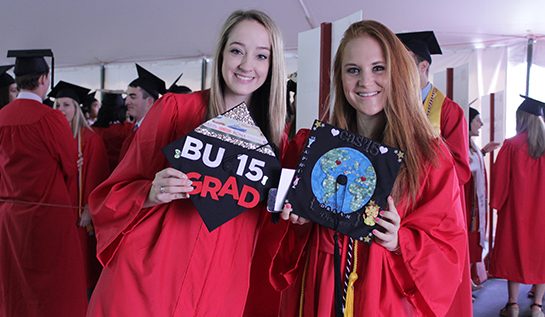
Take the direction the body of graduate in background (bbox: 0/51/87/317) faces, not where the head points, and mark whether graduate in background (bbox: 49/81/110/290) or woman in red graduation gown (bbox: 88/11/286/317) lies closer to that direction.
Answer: the graduate in background

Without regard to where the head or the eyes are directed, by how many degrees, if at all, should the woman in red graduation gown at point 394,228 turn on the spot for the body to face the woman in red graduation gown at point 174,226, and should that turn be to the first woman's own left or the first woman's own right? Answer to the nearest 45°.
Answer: approximately 45° to the first woman's own right

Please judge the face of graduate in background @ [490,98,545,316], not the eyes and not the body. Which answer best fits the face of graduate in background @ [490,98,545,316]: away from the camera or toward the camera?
away from the camera

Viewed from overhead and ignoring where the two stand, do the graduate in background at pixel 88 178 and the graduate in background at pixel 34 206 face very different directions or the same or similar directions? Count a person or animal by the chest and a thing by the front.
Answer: very different directions

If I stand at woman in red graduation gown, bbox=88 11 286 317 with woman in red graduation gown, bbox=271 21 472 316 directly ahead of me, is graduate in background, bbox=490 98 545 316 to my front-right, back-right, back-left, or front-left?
front-left

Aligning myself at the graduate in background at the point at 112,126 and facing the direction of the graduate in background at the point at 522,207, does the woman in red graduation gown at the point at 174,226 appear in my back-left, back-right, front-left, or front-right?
front-right

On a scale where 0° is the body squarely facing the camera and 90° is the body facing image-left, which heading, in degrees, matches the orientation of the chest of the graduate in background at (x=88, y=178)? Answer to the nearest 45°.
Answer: approximately 45°

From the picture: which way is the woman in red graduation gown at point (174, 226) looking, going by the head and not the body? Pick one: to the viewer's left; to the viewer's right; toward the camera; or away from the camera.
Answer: toward the camera

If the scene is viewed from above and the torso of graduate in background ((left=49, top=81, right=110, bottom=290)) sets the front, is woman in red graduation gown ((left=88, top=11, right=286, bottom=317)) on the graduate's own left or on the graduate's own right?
on the graduate's own left

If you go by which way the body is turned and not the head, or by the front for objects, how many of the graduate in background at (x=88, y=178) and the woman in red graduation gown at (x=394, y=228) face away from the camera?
0

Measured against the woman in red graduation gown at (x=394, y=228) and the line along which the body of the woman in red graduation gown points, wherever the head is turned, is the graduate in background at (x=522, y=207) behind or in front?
behind
